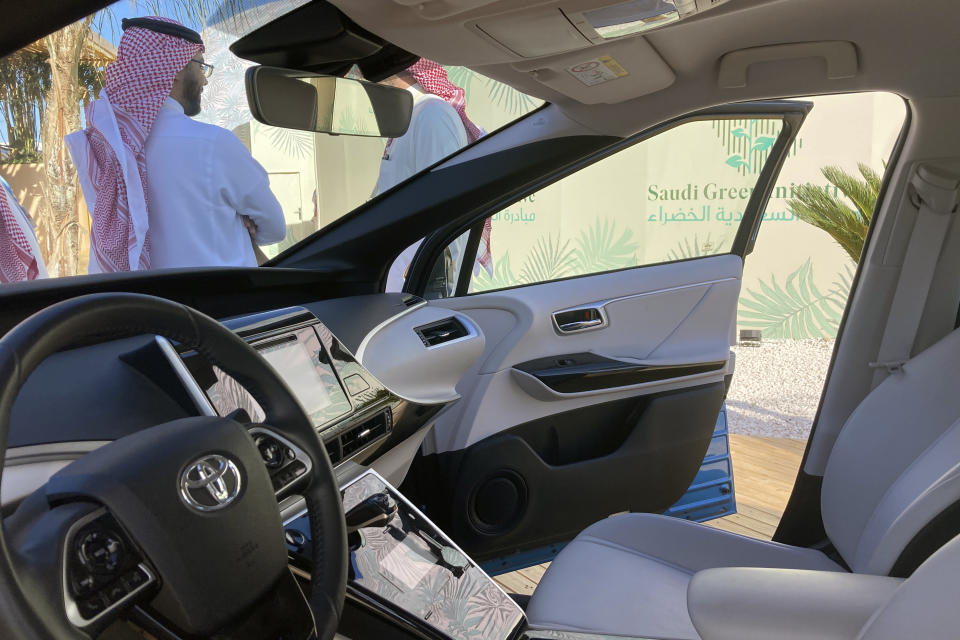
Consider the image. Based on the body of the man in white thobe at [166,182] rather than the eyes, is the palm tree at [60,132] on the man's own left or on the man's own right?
on the man's own left

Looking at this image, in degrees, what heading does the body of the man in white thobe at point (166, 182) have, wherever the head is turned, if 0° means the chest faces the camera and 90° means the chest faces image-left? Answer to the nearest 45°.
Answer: approximately 225°
